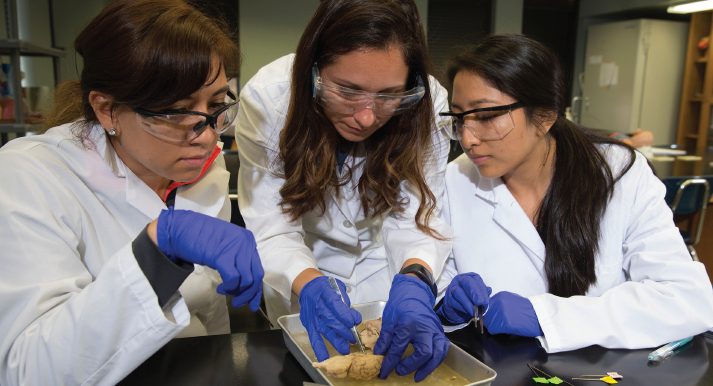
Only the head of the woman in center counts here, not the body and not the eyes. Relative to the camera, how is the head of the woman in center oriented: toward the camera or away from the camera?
toward the camera

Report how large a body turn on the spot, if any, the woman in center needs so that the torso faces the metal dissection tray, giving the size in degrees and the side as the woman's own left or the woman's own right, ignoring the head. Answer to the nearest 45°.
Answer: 0° — they already face it

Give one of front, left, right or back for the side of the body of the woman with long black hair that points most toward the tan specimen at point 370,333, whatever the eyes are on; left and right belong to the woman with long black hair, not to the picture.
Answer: front

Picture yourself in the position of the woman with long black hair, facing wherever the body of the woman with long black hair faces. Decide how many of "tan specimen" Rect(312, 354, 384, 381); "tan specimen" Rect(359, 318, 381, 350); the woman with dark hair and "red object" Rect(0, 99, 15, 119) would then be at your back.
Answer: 0

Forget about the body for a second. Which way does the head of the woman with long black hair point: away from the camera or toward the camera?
toward the camera

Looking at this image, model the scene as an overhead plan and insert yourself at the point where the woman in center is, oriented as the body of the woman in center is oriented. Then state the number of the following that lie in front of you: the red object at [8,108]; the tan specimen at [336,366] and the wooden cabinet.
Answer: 1

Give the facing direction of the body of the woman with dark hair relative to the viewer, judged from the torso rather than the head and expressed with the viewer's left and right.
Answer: facing the viewer and to the right of the viewer

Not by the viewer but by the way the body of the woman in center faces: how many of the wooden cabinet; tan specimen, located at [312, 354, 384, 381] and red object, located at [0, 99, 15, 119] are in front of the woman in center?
1

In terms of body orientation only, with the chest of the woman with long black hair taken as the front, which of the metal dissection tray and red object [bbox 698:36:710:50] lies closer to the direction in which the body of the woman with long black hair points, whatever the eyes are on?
the metal dissection tray

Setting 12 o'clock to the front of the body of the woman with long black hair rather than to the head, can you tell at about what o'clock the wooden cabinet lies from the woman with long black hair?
The wooden cabinet is roughly at 5 o'clock from the woman with long black hair.

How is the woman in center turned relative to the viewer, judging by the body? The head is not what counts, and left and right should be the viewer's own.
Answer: facing the viewer
